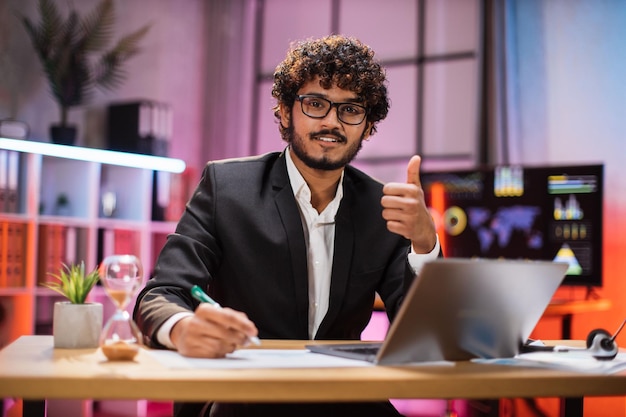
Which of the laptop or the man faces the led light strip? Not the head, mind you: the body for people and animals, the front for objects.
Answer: the laptop

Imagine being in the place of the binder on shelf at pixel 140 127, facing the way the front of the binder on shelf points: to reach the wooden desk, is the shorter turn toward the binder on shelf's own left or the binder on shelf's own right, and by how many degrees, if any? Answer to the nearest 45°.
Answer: approximately 45° to the binder on shelf's own right

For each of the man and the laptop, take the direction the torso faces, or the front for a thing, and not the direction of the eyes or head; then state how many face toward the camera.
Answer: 1

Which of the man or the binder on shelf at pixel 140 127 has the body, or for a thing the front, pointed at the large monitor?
the binder on shelf

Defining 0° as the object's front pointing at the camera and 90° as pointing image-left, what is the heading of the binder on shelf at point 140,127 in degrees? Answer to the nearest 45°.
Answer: approximately 315°

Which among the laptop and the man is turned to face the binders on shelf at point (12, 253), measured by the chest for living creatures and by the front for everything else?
the laptop

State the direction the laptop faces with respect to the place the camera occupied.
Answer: facing away from the viewer and to the left of the viewer

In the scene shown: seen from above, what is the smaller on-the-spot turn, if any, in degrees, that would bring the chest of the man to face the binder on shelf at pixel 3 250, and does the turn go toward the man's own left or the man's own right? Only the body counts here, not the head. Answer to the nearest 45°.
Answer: approximately 135° to the man's own right

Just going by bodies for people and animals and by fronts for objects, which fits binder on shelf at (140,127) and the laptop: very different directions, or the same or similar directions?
very different directions
